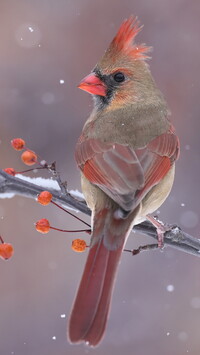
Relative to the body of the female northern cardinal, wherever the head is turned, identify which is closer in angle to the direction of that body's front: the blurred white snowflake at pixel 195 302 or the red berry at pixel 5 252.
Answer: the blurred white snowflake

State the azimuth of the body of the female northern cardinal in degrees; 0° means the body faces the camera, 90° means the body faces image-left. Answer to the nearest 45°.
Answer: approximately 180°

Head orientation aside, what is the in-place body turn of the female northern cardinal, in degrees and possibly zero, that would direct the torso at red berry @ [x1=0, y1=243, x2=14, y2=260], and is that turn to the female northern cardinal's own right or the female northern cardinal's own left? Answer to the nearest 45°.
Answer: approximately 135° to the female northern cardinal's own left

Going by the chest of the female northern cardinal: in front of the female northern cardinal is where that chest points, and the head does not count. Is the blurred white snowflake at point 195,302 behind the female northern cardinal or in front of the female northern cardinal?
in front
